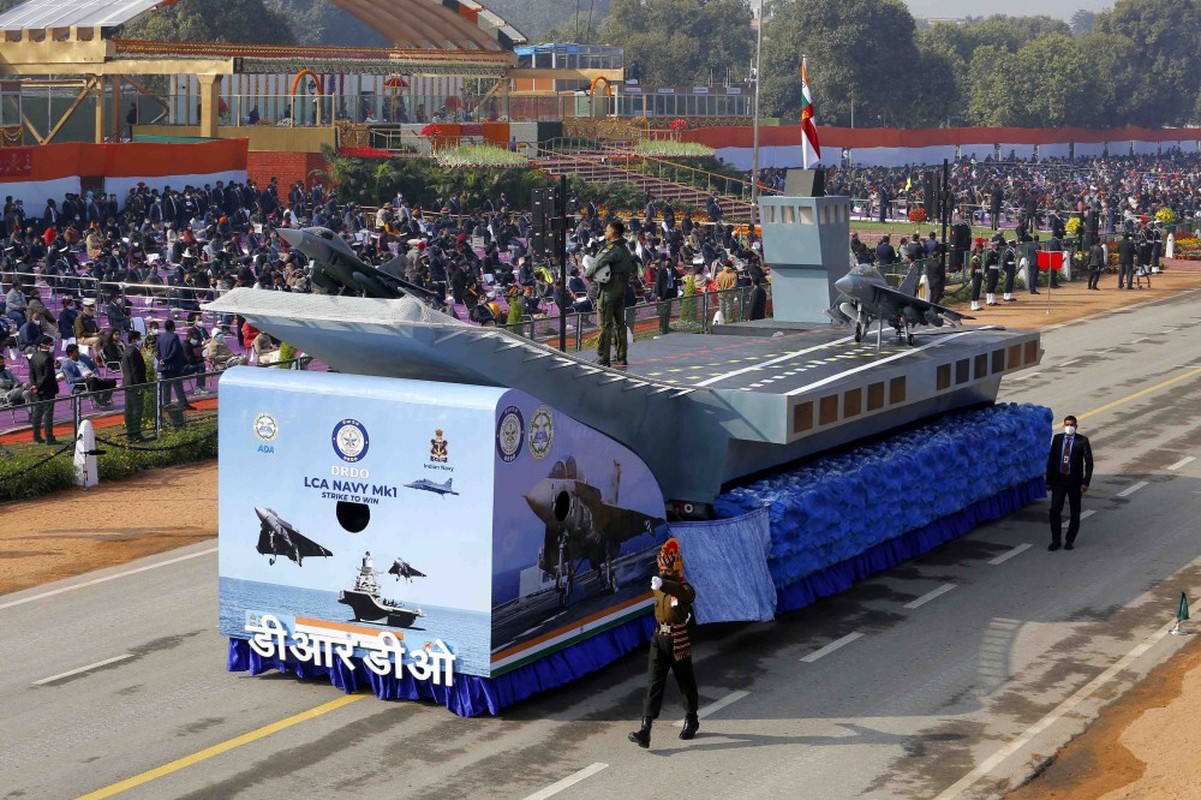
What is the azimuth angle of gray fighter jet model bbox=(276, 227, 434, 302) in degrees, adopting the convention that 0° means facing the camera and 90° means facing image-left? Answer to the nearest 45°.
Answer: approximately 45°

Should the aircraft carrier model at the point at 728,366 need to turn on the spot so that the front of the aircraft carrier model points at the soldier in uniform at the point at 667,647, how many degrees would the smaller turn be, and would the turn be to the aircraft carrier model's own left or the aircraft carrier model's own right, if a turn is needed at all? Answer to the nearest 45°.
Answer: approximately 45° to the aircraft carrier model's own left

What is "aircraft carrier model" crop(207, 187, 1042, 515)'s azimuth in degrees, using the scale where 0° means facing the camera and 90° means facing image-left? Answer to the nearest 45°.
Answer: approximately 45°

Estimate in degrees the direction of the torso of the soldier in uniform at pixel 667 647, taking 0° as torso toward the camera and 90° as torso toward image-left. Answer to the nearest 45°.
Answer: approximately 45°

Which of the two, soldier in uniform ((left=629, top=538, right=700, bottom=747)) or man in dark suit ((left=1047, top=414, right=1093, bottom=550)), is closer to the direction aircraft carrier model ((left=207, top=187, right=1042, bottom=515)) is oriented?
the soldier in uniform
